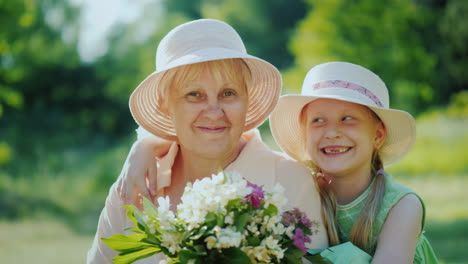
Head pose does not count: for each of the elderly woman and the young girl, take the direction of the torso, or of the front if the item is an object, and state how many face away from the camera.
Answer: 0

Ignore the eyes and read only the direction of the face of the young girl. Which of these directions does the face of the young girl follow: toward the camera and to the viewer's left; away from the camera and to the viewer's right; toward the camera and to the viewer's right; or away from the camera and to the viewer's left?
toward the camera and to the viewer's left

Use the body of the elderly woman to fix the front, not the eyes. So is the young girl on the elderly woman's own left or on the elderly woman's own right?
on the elderly woman's own left

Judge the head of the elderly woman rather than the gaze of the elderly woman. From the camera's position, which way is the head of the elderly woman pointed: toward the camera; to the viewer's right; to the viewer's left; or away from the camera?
toward the camera

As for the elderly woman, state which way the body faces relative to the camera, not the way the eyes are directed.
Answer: toward the camera

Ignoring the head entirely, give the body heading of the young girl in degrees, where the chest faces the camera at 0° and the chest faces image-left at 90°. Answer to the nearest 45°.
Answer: approximately 45°
